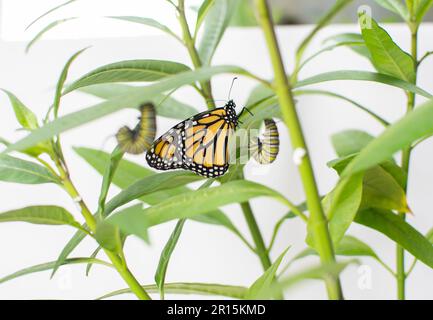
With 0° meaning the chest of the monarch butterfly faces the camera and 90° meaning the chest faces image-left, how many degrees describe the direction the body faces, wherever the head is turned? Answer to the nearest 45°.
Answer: approximately 270°
